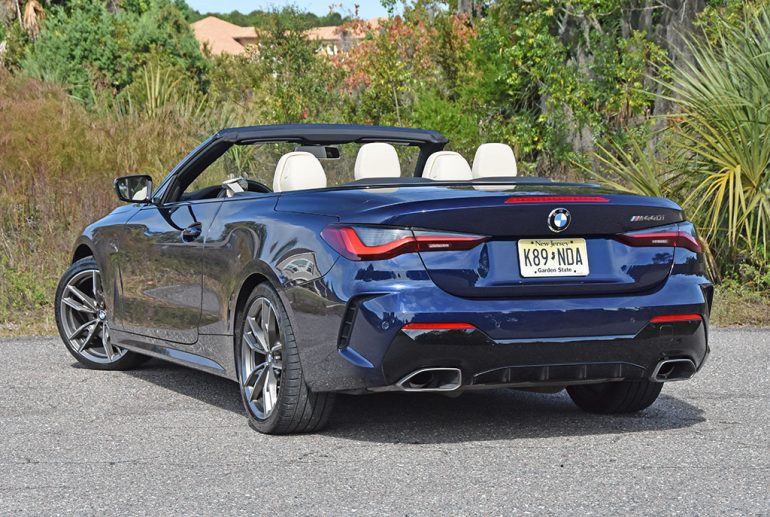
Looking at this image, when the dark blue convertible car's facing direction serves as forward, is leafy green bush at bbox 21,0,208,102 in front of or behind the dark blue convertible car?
in front

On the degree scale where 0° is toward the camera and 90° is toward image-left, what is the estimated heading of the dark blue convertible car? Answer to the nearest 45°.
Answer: approximately 135°

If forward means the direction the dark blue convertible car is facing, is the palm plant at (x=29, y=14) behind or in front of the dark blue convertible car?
in front

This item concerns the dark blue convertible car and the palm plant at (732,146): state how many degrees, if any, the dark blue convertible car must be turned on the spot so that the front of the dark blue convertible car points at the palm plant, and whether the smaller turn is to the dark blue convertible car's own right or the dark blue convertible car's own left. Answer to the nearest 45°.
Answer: approximately 90° to the dark blue convertible car's own right
